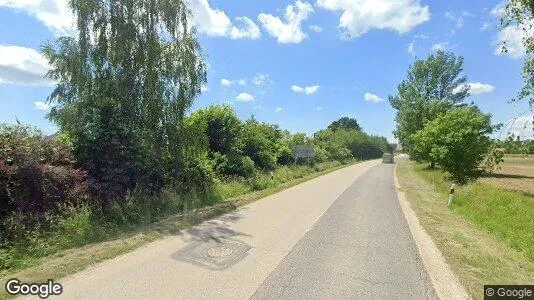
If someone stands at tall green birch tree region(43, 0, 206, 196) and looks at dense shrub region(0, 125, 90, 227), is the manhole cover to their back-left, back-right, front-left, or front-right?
front-left

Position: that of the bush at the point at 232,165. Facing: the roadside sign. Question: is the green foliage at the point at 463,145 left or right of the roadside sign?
right
